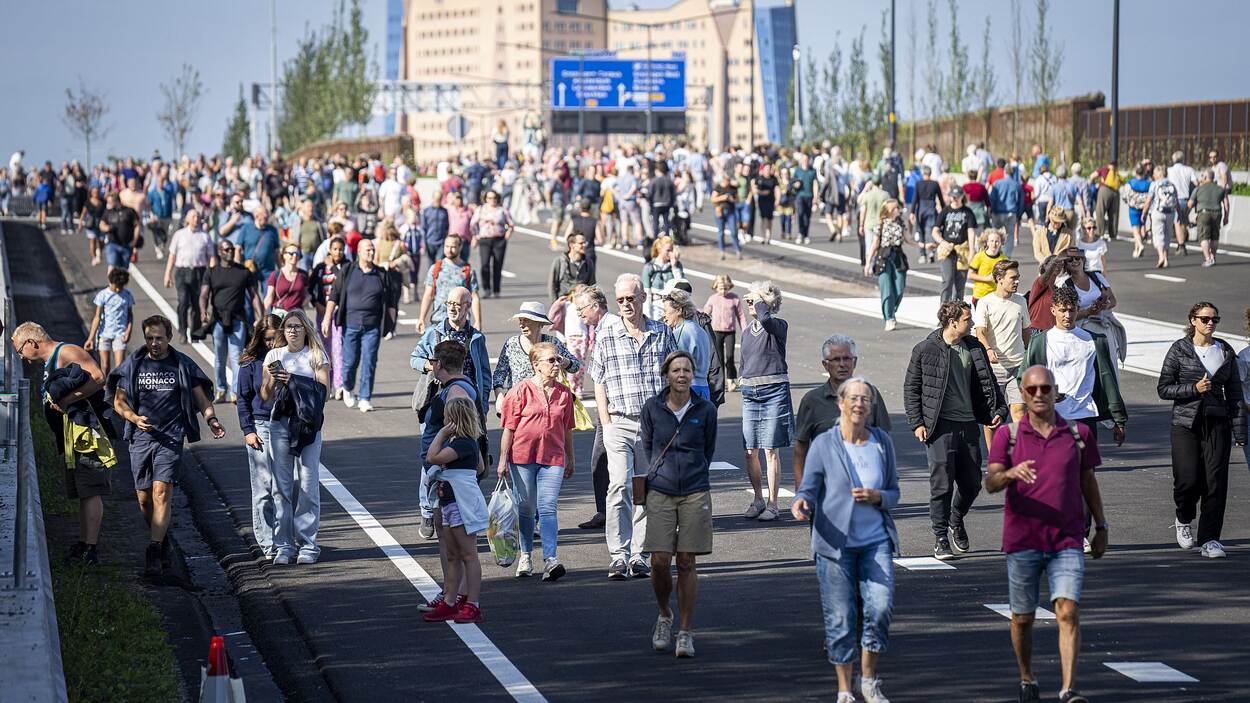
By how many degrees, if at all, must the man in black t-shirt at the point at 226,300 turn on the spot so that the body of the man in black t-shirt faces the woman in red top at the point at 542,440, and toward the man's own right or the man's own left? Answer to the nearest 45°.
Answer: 0° — they already face them

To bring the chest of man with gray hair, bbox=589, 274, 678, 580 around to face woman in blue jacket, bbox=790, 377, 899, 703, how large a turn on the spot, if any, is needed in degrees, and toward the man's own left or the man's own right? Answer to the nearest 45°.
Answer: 0° — they already face them

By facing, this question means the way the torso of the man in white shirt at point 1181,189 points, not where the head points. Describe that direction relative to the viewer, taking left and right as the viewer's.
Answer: facing away from the viewer

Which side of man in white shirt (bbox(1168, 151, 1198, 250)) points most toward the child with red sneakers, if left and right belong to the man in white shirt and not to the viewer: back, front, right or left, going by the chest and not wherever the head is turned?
back

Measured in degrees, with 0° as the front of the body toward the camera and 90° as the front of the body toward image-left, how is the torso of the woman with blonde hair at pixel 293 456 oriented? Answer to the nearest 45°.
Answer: approximately 0°

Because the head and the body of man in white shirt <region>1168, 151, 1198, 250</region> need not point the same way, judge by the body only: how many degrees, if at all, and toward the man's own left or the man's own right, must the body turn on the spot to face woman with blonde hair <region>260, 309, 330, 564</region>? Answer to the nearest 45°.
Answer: approximately 180°

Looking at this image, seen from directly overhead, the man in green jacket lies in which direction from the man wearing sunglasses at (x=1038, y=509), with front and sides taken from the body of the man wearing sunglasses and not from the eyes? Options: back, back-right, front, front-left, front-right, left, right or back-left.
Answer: back
